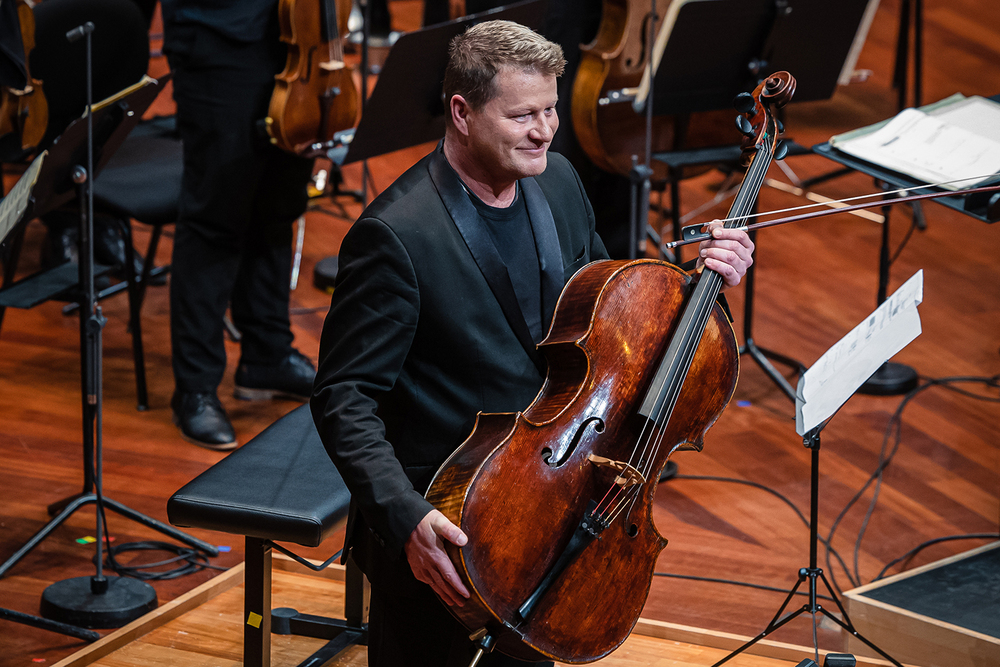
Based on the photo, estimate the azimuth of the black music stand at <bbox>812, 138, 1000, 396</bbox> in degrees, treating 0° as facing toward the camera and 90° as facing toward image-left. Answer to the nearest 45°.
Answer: approximately 45°

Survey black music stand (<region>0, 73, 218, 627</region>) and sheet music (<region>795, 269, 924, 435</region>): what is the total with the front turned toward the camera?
0

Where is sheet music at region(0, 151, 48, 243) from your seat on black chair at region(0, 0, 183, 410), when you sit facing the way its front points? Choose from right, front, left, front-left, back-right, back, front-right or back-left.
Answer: front-right

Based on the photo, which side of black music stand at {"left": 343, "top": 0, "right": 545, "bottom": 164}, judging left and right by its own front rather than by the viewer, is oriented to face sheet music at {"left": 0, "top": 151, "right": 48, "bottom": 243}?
left

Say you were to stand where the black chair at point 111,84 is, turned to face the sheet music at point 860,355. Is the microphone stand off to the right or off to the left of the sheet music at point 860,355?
right

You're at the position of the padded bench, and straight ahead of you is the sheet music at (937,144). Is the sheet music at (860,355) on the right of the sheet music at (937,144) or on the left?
right

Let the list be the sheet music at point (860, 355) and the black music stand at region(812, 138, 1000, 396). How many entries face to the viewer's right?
0

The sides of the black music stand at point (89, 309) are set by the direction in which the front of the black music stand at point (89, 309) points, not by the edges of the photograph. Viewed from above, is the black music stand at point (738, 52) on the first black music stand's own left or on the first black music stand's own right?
on the first black music stand's own right

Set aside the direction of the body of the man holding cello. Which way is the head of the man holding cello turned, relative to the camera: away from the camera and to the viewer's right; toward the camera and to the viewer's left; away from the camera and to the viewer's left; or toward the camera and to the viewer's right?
toward the camera and to the viewer's right

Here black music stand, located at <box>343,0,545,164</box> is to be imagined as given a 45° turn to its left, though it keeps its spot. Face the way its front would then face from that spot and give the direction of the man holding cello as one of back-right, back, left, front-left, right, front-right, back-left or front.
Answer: left

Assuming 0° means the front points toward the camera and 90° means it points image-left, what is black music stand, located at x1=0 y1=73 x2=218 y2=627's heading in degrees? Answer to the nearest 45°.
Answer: approximately 135°

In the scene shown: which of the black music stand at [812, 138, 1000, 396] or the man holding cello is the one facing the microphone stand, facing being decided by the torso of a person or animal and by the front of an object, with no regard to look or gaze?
the black music stand
